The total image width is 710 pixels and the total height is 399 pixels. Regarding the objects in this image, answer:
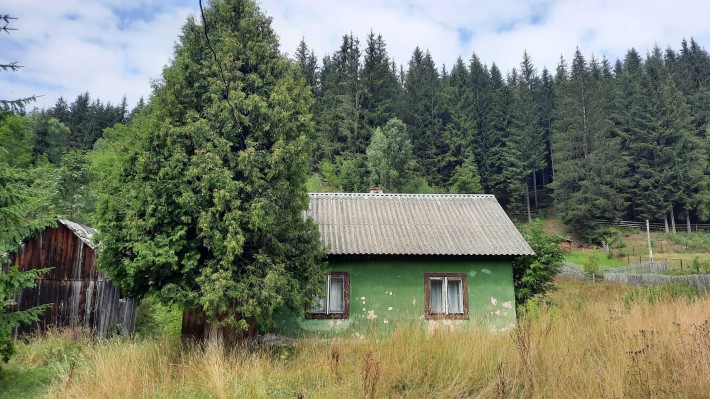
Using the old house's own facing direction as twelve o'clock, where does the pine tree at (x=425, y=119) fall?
The pine tree is roughly at 6 o'clock from the old house.

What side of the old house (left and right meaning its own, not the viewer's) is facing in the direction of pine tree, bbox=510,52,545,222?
back

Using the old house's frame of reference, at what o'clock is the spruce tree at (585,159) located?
The spruce tree is roughly at 7 o'clock from the old house.

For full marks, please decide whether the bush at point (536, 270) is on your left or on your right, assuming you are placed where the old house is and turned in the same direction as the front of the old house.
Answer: on your left

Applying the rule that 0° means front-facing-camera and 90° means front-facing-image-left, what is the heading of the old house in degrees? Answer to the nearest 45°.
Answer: approximately 0°

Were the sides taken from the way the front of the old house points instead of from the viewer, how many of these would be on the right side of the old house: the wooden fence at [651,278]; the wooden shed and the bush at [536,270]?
1

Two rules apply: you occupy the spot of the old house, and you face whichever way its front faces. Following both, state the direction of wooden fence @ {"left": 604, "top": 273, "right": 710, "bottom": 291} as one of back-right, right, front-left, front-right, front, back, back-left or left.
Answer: back-left

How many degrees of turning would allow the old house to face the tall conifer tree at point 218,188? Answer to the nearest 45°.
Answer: approximately 45° to its right

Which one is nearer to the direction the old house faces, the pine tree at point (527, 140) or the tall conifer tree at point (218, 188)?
the tall conifer tree

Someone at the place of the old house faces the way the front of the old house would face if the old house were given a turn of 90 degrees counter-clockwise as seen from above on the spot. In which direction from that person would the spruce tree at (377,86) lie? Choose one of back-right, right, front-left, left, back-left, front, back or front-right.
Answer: left

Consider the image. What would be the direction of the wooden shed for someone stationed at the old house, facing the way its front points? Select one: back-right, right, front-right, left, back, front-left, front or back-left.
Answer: right

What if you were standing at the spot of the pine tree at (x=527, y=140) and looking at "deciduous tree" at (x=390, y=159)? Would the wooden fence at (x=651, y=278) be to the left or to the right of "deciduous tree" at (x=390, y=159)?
left
